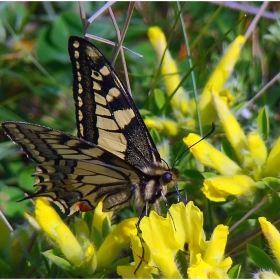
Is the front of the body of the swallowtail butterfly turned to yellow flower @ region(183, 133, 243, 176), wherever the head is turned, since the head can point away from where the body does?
yes

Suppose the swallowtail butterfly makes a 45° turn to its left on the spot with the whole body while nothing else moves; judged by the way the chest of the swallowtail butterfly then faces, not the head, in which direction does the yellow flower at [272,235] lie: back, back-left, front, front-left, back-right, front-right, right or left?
right

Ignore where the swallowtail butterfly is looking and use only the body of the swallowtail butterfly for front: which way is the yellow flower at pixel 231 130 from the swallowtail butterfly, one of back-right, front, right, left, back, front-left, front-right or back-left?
front

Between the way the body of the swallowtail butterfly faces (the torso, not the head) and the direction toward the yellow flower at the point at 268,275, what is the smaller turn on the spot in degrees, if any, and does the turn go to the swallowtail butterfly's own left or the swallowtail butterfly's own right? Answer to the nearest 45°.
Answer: approximately 45° to the swallowtail butterfly's own right

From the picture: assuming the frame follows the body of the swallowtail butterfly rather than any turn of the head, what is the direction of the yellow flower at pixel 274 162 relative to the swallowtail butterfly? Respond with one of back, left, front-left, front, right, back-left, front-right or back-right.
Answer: front

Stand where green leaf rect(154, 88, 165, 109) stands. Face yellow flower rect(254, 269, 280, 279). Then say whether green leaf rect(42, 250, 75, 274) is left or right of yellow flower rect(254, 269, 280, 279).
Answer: right

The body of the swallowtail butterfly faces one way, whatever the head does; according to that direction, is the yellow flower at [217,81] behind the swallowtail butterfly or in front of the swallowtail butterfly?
in front

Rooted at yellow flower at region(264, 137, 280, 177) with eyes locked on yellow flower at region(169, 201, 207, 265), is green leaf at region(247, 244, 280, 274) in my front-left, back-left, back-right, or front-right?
front-left

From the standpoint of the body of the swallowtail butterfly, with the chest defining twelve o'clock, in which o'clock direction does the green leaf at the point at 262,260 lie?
The green leaf is roughly at 1 o'clock from the swallowtail butterfly.

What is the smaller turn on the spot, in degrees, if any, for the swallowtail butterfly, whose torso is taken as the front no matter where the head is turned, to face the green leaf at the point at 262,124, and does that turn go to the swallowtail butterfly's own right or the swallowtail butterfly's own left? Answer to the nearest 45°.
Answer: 0° — it already faces it

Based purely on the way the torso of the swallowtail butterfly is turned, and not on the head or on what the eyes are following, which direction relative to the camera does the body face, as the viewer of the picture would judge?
to the viewer's right

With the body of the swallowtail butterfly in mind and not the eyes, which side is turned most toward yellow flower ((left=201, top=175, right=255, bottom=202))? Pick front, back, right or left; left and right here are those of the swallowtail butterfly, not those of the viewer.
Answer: front
